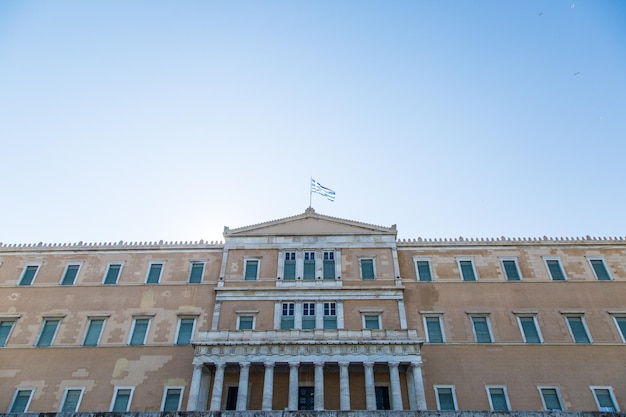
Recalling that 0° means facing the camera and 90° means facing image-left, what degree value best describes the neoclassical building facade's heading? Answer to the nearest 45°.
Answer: approximately 0°
